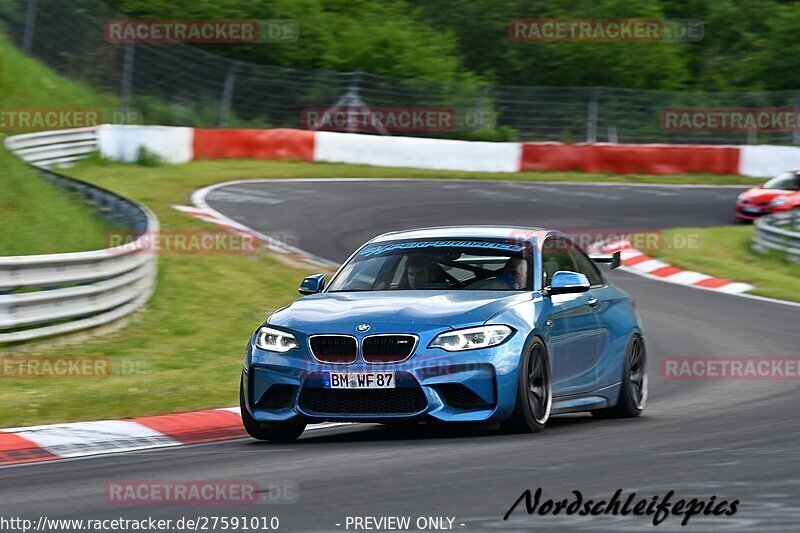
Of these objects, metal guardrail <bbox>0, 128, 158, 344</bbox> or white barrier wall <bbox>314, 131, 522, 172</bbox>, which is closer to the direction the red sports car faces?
the metal guardrail

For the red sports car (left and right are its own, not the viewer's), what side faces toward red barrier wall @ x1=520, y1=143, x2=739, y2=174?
right

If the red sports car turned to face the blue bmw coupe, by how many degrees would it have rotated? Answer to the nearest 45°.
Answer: approximately 45° to its left

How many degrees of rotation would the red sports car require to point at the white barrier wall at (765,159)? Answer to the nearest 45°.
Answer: approximately 135° to its right

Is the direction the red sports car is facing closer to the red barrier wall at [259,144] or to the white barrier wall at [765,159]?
the red barrier wall

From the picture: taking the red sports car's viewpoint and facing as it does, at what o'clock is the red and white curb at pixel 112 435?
The red and white curb is roughly at 11 o'clock from the red sports car.

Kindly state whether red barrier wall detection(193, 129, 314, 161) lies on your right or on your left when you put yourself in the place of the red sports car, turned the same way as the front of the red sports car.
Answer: on your right

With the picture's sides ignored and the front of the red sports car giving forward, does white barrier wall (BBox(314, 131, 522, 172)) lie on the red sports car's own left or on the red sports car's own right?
on the red sports car's own right

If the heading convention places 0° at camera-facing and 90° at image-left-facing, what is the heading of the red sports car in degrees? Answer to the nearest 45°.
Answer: approximately 45°

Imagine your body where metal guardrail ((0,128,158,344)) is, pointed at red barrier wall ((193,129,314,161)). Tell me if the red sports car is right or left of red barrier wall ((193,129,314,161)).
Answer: right

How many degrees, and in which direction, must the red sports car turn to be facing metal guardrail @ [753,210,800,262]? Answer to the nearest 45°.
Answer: approximately 45° to its left
